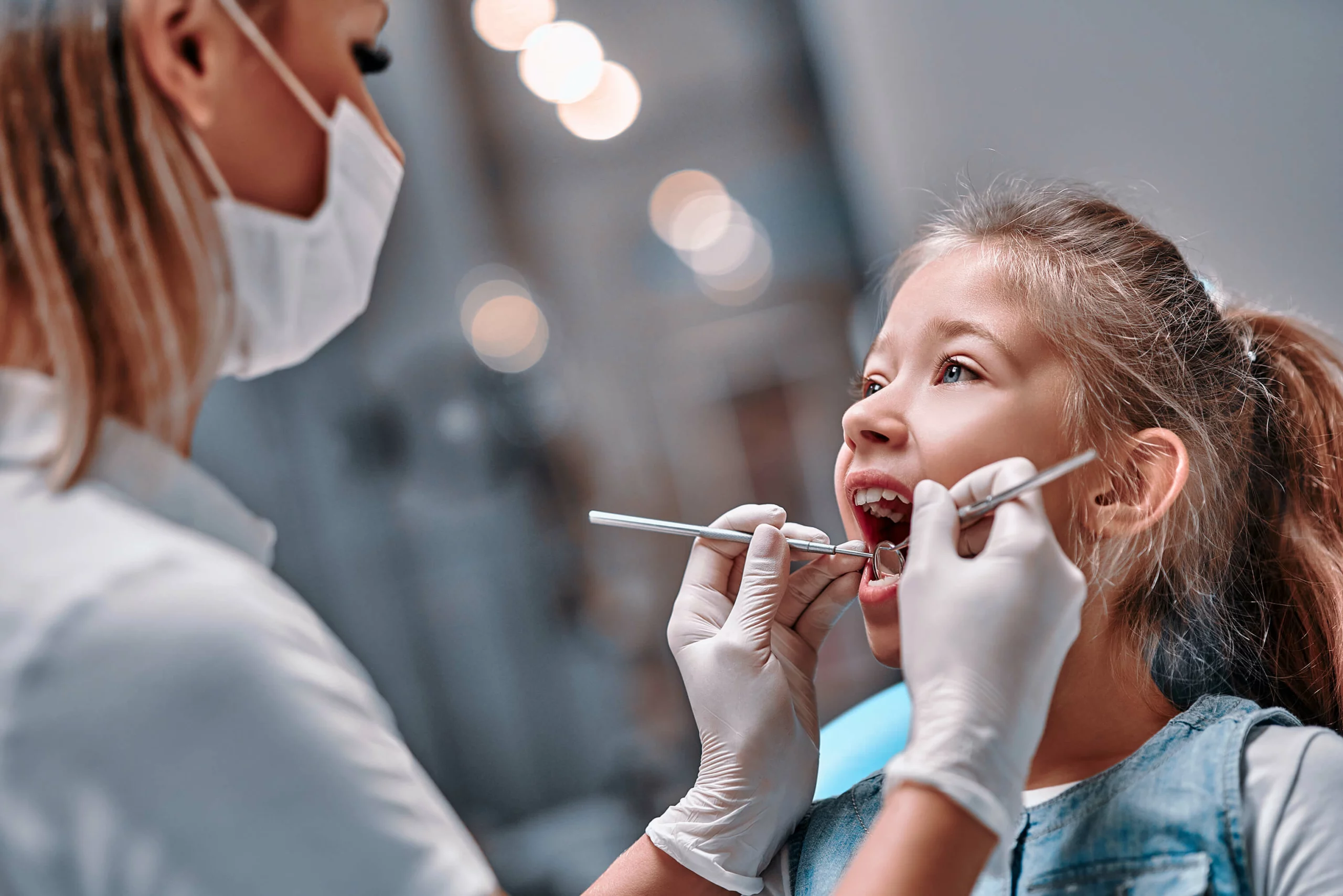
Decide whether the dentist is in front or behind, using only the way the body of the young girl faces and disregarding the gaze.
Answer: in front

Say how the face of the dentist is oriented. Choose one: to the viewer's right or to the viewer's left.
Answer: to the viewer's right

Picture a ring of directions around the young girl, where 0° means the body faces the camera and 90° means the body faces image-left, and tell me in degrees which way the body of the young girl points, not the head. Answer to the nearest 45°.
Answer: approximately 45°

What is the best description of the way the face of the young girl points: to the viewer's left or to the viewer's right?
to the viewer's left
